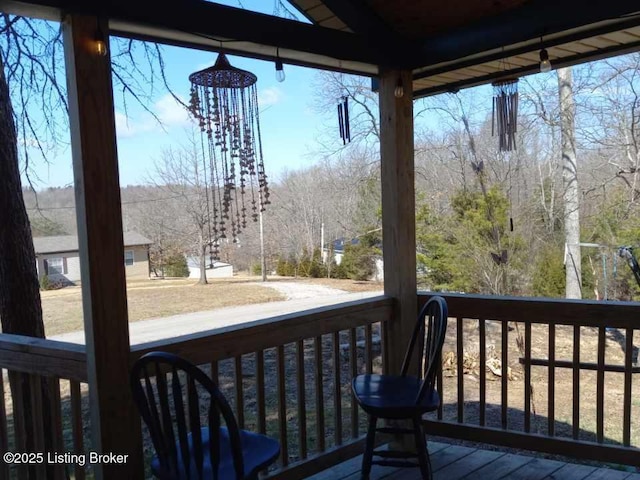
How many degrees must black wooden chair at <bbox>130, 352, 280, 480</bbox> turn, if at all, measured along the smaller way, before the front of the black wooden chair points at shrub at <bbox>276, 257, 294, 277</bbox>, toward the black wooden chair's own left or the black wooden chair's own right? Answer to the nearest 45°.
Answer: approximately 45° to the black wooden chair's own left

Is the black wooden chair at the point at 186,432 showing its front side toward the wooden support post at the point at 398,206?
yes

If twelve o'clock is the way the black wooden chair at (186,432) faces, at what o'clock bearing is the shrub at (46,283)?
The shrub is roughly at 10 o'clock from the black wooden chair.

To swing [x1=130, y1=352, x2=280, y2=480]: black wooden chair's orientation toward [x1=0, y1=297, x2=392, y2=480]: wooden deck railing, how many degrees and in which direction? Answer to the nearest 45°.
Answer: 0° — it already faces it

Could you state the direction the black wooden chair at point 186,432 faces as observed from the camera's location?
facing away from the viewer and to the right of the viewer

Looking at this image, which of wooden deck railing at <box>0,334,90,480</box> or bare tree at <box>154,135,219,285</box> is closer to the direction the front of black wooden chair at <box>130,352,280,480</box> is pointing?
the bare tree

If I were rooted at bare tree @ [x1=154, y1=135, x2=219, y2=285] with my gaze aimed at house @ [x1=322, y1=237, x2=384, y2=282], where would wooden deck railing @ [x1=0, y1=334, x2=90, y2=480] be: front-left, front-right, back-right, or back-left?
back-right

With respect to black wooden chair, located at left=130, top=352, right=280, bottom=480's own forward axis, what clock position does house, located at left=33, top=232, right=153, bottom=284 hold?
The house is roughly at 10 o'clock from the black wooden chair.
